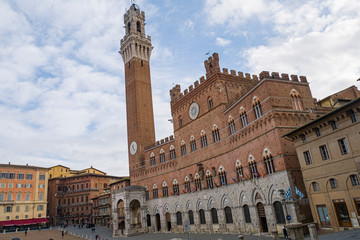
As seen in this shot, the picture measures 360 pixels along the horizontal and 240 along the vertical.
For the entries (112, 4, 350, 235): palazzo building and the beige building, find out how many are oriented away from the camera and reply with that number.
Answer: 0

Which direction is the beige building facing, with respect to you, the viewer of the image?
facing the viewer and to the left of the viewer

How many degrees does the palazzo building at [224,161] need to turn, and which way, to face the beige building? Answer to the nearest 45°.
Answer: approximately 90° to its left

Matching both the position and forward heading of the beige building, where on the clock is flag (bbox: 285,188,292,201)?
The flag is roughly at 2 o'clock from the beige building.
